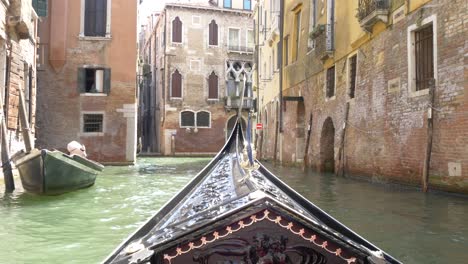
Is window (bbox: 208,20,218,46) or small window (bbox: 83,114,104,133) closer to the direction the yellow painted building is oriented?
the small window

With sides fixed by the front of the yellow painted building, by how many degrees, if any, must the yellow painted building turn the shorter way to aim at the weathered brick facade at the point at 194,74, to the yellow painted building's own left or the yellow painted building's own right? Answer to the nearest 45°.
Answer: approximately 90° to the yellow painted building's own right

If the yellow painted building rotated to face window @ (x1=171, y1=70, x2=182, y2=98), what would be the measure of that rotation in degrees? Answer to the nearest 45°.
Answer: approximately 90° to its right

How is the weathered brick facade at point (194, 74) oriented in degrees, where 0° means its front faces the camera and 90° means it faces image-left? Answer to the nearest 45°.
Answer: approximately 0°

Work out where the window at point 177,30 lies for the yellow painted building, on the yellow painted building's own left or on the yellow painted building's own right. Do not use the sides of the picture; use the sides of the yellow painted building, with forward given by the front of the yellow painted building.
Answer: on the yellow painted building's own right

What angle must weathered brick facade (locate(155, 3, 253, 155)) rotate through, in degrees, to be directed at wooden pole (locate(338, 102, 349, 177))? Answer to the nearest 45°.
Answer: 0° — it already faces it
